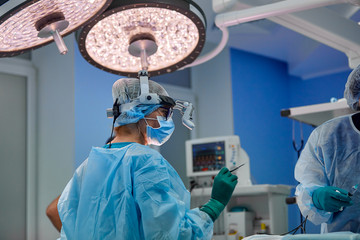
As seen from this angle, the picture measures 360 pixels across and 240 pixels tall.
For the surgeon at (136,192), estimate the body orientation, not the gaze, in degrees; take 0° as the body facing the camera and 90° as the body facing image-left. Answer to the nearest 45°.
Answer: approximately 225°

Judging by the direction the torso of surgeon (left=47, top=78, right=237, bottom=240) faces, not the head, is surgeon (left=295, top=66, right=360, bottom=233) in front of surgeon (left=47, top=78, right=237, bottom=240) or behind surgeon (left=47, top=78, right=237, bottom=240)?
in front

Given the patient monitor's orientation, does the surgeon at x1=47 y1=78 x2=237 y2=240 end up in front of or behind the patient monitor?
in front

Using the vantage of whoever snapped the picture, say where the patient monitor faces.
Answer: facing the viewer and to the left of the viewer

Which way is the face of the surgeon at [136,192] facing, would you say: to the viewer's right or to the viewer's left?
to the viewer's right

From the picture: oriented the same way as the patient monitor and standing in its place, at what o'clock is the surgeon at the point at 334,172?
The surgeon is roughly at 10 o'clock from the patient monitor.

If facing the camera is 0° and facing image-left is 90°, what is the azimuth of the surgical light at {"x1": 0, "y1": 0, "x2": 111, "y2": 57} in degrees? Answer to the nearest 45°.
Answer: approximately 315°
